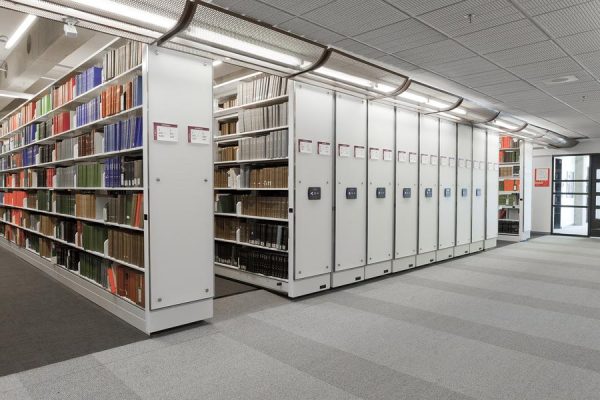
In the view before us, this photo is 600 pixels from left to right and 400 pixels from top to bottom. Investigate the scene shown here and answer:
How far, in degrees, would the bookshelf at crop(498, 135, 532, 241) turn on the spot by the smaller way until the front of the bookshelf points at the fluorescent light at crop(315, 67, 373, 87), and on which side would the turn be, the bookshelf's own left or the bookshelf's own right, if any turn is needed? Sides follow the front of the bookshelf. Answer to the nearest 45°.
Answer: approximately 45° to the bookshelf's own left

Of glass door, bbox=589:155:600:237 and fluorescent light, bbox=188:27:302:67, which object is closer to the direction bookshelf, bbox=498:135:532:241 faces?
the fluorescent light

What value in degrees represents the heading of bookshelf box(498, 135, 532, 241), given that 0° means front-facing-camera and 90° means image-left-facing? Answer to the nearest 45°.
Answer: approximately 45°

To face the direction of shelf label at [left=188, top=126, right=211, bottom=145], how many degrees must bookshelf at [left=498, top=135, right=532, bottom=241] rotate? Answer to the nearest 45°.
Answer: approximately 45° to its left

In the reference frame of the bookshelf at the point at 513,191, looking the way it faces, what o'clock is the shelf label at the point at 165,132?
The shelf label is roughly at 11 o'clock from the bookshelf.

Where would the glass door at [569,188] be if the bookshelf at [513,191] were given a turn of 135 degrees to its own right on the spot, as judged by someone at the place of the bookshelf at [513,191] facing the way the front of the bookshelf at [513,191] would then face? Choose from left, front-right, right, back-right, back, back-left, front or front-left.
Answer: front-right
